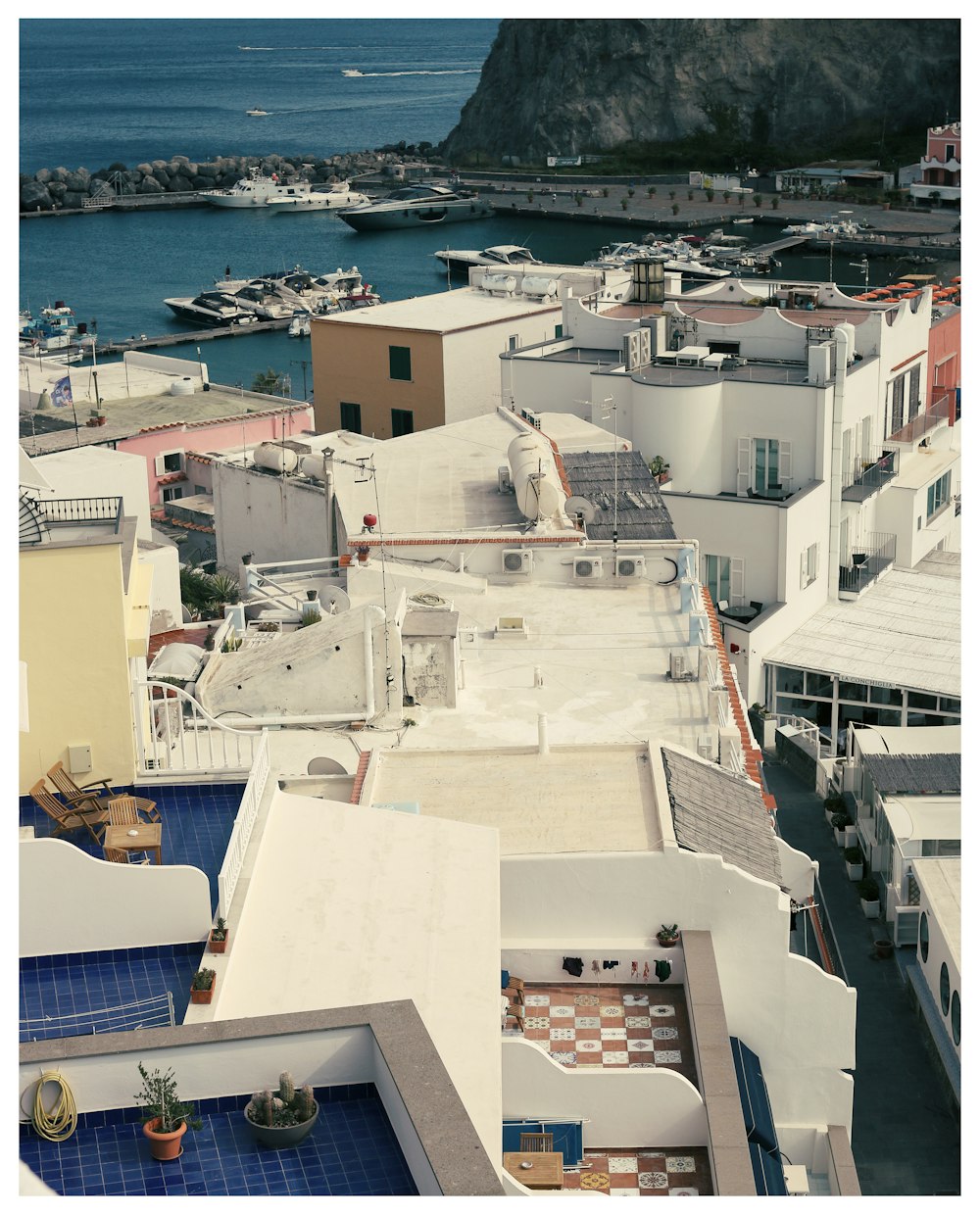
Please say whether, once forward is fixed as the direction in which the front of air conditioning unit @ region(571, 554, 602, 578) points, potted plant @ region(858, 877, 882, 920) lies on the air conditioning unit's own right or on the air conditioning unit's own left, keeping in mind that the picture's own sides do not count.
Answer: on the air conditioning unit's own left

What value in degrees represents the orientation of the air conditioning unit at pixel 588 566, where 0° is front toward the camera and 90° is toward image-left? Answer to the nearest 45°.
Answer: approximately 0°

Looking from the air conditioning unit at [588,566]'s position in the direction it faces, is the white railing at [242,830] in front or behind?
in front

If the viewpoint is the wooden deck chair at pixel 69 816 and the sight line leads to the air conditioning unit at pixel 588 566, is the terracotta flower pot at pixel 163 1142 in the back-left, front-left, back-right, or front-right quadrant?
back-right

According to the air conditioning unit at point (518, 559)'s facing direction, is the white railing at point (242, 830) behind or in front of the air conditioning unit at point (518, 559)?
in front

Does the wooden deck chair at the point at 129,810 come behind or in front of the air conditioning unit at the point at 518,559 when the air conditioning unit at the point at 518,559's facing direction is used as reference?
in front

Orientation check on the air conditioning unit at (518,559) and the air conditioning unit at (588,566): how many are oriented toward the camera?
2

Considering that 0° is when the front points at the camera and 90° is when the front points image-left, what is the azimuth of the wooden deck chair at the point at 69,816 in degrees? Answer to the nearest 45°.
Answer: approximately 315°

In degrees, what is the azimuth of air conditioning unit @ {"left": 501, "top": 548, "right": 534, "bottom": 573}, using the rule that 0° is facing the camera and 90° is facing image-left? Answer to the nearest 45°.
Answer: approximately 0°
